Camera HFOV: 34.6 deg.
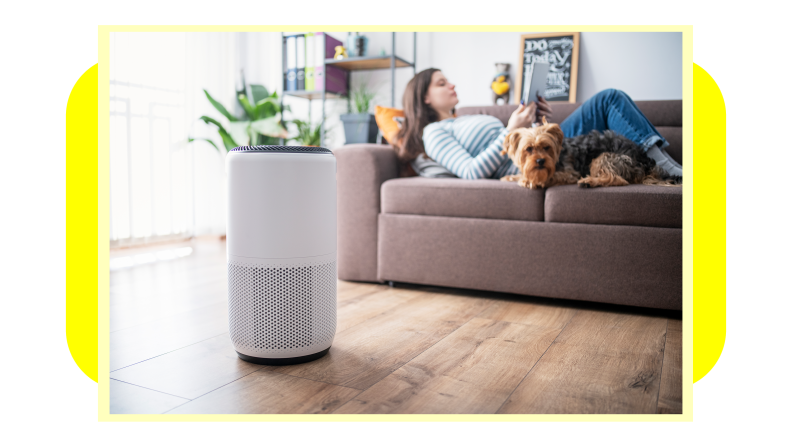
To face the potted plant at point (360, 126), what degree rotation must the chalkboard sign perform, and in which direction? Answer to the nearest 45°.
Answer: approximately 90° to its right

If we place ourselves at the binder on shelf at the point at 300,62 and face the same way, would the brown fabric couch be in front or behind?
in front

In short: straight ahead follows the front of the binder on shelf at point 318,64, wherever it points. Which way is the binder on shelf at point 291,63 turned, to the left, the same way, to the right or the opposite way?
the same way

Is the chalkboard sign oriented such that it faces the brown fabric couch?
yes

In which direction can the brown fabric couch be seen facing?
toward the camera

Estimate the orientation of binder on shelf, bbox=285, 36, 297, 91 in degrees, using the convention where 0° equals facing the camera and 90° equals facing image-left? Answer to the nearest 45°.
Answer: approximately 0°

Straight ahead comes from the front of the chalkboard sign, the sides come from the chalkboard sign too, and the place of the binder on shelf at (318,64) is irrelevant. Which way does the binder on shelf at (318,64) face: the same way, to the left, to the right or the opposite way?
the same way

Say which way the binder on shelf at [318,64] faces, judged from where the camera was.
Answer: facing the viewer

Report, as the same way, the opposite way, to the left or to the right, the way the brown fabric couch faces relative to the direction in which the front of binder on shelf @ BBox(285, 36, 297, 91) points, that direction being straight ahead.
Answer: the same way
